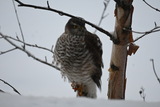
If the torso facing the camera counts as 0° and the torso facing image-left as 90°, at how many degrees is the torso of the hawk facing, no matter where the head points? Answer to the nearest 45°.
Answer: approximately 45°

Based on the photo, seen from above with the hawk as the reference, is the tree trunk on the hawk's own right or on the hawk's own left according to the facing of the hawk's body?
on the hawk's own left
